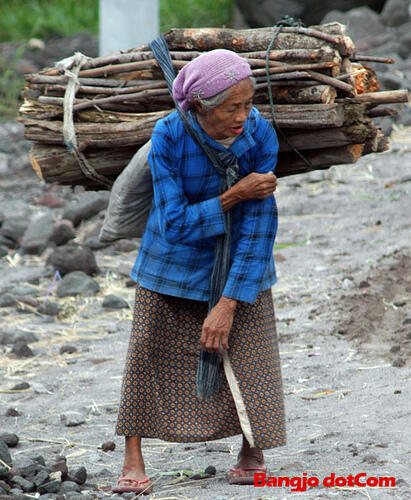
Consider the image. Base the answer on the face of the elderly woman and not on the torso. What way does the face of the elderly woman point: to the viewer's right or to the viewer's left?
to the viewer's right

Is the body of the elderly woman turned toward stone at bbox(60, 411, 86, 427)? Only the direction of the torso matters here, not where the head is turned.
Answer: no

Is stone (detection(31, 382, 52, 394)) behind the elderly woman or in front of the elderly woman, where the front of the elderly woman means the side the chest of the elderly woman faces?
behind

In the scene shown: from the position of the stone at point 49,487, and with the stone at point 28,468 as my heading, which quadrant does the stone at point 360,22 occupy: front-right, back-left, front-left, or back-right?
front-right

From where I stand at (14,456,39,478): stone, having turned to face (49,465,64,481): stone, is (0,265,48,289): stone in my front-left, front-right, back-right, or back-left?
back-left

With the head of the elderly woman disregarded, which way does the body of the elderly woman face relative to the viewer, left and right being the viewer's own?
facing the viewer and to the right of the viewer

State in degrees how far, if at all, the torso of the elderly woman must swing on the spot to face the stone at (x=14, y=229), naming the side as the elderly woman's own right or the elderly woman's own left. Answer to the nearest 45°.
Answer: approximately 135° to the elderly woman's own left

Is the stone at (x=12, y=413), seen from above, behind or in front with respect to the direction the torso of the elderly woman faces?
behind

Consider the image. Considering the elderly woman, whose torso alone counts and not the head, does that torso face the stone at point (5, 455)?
no

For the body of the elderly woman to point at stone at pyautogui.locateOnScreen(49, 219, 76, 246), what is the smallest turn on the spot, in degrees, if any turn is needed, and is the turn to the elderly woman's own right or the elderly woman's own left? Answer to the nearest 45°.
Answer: approximately 135° to the elderly woman's own left

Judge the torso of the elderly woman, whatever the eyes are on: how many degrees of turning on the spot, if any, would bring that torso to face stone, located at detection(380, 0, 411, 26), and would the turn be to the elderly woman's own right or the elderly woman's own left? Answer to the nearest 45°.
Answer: approximately 135° to the elderly woman's own left

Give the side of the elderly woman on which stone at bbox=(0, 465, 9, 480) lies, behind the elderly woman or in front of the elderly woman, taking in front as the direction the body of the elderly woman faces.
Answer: behind

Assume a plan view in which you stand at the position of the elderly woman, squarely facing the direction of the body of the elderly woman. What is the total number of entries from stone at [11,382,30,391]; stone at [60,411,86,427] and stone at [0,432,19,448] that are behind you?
3

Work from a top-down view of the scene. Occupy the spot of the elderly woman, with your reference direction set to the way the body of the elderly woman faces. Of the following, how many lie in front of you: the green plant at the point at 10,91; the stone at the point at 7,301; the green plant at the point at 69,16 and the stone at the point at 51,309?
0

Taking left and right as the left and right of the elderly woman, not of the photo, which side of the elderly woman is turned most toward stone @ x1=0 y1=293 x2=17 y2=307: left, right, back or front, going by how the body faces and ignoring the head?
back

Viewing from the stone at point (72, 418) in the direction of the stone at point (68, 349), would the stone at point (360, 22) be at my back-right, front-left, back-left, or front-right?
front-right

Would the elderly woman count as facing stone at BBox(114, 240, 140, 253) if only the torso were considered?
no
